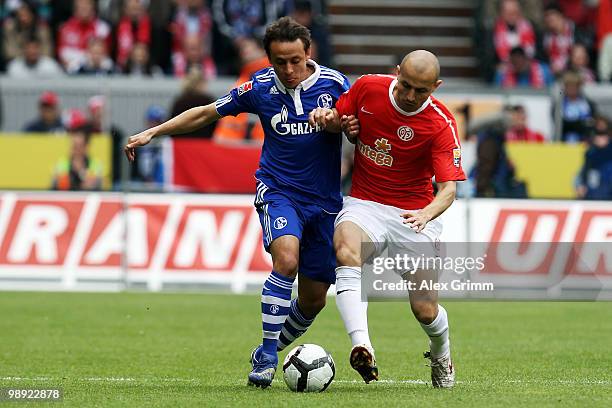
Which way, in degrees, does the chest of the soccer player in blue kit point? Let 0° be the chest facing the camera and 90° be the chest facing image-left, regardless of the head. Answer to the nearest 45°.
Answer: approximately 0°

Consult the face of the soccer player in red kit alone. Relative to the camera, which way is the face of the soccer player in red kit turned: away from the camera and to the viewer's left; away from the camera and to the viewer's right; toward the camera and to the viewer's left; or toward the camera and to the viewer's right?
toward the camera and to the viewer's left

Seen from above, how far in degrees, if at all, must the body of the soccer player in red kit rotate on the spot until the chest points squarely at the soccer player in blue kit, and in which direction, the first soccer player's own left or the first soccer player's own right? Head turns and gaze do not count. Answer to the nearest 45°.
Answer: approximately 45° to the first soccer player's own right

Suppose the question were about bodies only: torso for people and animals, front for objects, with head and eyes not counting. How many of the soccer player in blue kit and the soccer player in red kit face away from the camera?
0
